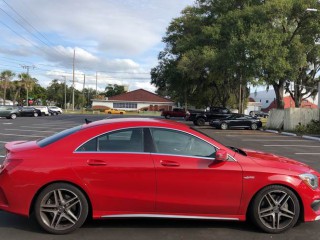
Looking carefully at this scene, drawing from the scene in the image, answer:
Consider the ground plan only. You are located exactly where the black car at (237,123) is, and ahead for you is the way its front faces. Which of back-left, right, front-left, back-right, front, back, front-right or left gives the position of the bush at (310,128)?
back-left

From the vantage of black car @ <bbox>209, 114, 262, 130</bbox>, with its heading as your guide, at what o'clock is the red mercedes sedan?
The red mercedes sedan is roughly at 9 o'clock from the black car.

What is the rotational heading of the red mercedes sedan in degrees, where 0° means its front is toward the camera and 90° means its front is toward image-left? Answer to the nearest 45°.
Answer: approximately 270°

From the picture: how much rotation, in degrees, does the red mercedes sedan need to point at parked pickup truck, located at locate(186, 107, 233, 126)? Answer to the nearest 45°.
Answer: approximately 90° to its left

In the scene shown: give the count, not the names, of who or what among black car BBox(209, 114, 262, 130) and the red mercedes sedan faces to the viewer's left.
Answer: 1

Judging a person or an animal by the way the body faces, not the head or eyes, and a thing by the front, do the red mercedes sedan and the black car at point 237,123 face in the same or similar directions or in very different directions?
very different directions

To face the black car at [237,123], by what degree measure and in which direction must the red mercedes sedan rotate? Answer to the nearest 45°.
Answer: approximately 90° to its left

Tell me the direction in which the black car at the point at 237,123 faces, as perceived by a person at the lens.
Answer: facing to the left of the viewer
